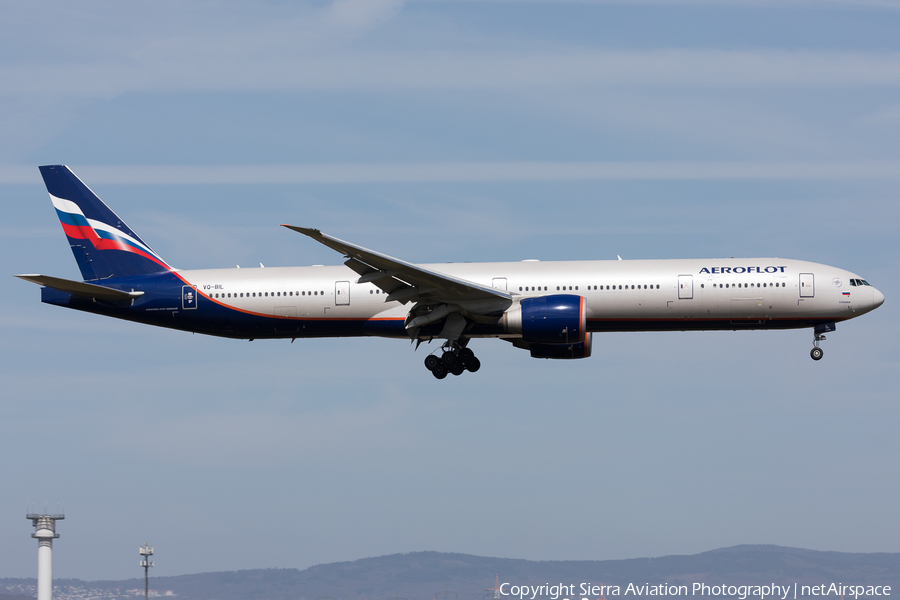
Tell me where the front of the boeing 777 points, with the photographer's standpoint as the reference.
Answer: facing to the right of the viewer
